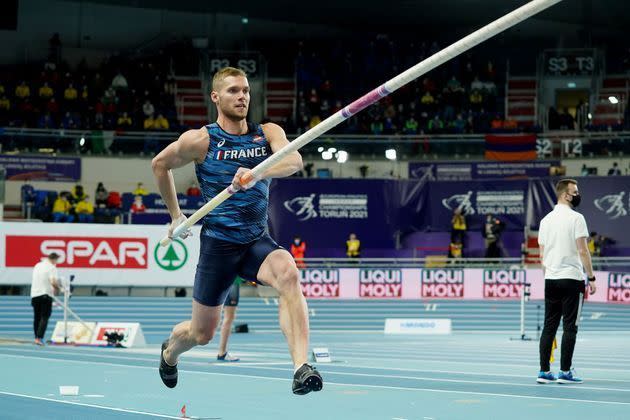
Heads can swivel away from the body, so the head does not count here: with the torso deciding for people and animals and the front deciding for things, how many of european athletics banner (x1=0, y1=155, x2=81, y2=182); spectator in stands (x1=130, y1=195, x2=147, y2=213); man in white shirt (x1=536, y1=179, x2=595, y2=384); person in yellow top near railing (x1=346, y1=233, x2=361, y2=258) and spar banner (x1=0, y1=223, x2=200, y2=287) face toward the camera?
4

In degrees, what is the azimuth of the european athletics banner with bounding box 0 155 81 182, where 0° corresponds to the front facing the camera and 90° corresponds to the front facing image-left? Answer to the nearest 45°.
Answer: approximately 0°

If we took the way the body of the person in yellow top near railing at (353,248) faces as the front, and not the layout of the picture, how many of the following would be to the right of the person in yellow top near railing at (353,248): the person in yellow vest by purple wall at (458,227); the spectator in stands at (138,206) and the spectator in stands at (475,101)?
1

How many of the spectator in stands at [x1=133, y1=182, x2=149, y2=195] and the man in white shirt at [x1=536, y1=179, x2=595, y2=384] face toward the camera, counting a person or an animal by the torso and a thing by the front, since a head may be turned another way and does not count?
1

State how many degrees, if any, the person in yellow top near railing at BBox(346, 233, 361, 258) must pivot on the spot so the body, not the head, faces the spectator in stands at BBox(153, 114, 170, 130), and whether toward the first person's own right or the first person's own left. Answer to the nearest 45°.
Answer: approximately 135° to the first person's own right
